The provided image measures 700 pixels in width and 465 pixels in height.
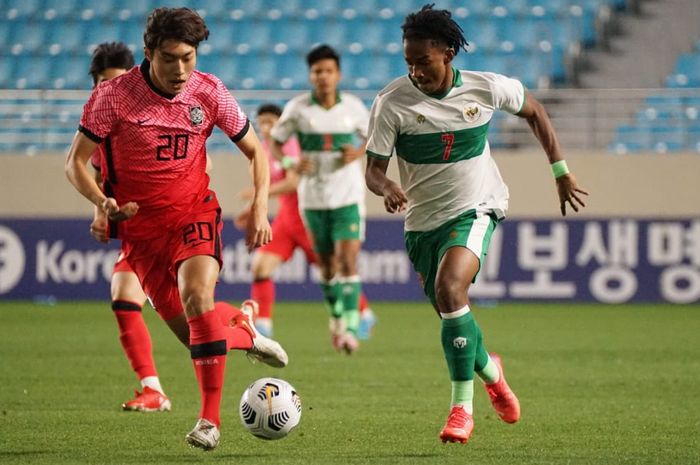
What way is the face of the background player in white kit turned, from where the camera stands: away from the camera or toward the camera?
toward the camera

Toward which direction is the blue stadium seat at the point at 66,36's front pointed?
toward the camera

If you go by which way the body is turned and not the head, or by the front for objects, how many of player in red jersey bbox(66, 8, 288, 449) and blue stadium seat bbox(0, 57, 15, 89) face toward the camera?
2

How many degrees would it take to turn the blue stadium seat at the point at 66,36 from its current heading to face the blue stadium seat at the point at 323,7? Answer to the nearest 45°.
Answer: approximately 90° to its left

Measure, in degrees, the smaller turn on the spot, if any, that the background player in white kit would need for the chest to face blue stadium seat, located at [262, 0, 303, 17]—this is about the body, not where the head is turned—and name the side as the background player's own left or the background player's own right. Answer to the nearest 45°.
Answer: approximately 180°

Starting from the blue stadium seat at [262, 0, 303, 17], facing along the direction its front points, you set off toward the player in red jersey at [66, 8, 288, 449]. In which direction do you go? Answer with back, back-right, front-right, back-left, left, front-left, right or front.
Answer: front

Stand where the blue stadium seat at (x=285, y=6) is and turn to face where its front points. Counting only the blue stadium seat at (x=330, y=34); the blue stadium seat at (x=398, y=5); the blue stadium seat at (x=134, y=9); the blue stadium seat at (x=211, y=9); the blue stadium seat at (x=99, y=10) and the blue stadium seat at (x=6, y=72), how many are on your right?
4

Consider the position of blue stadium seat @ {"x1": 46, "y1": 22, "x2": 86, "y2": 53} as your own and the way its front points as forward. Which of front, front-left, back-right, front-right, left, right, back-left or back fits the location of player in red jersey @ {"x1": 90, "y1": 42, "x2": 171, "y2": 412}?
front

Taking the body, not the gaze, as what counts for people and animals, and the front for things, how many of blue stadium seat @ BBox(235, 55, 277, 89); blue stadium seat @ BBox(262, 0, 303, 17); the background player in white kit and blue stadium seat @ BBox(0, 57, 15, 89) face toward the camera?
4

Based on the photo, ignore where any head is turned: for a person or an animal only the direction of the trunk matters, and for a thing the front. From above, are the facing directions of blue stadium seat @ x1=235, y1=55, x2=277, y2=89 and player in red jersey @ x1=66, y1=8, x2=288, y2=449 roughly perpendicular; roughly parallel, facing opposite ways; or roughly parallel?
roughly parallel

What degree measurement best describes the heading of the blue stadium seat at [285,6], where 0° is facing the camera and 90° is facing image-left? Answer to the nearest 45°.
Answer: approximately 0°

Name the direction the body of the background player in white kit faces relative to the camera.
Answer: toward the camera

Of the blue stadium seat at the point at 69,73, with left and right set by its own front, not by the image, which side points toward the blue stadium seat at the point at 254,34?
left

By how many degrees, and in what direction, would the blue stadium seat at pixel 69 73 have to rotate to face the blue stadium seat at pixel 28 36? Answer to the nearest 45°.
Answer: approximately 135° to its right

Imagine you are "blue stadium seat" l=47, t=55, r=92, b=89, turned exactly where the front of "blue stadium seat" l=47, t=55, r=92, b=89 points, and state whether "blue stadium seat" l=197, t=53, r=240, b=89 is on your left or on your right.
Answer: on your left
